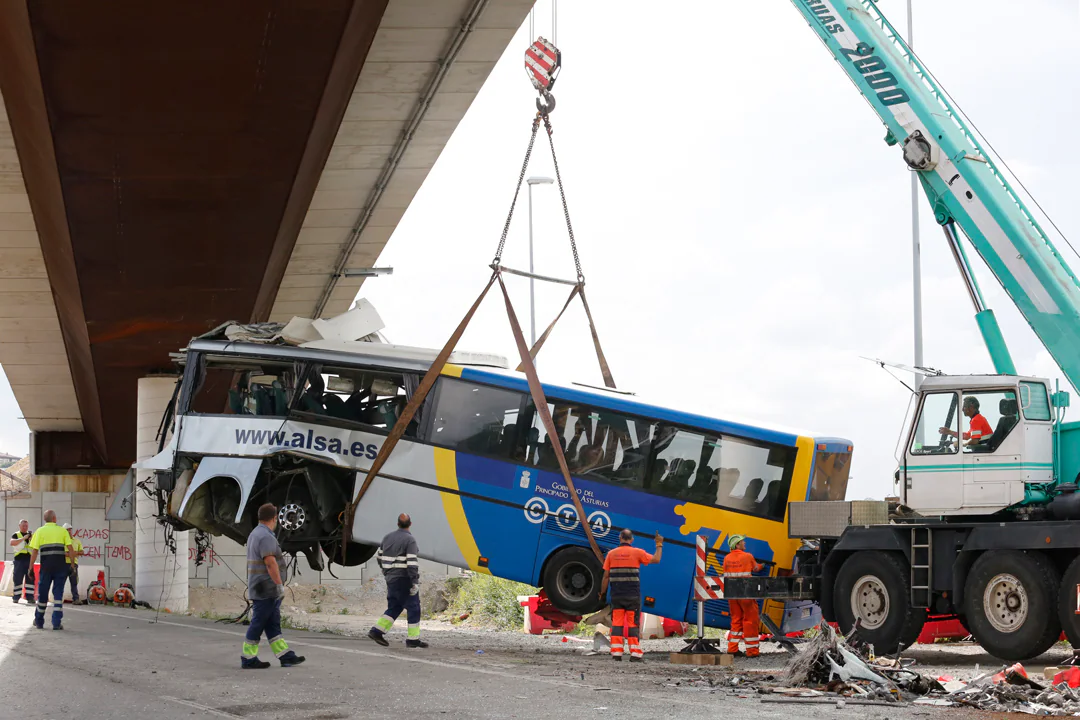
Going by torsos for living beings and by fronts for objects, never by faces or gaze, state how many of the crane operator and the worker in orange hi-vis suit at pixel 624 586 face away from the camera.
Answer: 1

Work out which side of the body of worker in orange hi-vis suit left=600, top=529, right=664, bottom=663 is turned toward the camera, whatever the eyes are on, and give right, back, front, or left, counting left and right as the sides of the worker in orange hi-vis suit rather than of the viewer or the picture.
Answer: back

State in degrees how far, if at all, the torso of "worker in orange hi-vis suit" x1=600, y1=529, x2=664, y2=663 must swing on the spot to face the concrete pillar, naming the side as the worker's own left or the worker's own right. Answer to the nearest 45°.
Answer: approximately 45° to the worker's own left

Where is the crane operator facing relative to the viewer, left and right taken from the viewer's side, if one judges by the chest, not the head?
facing to the left of the viewer

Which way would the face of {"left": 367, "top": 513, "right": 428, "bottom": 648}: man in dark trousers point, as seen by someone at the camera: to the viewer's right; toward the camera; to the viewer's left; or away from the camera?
away from the camera

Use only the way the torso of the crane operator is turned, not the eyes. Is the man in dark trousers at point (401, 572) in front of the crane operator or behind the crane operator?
in front

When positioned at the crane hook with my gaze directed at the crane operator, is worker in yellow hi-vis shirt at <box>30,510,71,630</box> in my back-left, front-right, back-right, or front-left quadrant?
back-right

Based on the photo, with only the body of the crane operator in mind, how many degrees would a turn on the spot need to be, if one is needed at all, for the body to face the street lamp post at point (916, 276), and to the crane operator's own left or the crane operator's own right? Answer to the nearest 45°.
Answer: approximately 90° to the crane operator's own right

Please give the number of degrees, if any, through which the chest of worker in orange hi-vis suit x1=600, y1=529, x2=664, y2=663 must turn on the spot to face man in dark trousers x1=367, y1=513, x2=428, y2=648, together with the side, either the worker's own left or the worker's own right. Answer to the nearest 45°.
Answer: approximately 90° to the worker's own left
